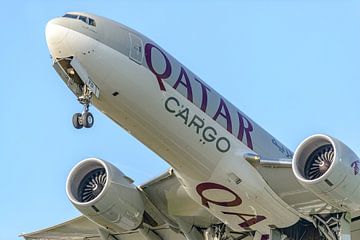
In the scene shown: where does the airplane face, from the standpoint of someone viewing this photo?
facing the viewer and to the left of the viewer
